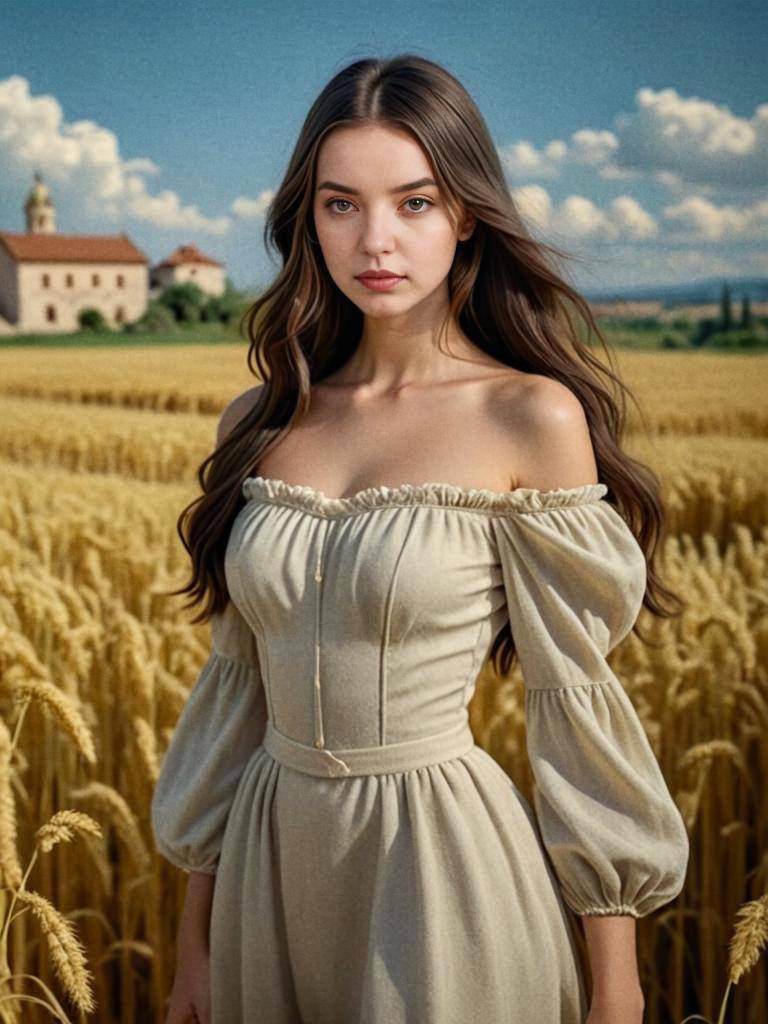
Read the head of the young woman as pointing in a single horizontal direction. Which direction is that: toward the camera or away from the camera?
toward the camera

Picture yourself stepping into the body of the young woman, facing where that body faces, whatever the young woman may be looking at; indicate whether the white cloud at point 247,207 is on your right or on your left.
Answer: on your right

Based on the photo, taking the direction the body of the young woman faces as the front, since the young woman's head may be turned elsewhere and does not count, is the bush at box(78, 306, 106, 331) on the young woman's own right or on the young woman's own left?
on the young woman's own right

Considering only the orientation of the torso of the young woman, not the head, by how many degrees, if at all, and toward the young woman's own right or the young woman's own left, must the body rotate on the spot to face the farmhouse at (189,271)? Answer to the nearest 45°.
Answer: approximately 135° to the young woman's own right

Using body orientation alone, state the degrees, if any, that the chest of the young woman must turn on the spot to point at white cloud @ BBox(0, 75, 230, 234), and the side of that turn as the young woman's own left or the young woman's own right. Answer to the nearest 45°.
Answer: approximately 135° to the young woman's own right

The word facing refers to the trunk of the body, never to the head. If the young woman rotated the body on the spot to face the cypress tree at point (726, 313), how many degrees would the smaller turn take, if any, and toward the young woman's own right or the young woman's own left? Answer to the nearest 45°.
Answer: approximately 135° to the young woman's own right

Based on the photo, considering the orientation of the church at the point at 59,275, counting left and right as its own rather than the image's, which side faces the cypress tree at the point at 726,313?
left

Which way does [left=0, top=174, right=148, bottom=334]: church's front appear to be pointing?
toward the camera

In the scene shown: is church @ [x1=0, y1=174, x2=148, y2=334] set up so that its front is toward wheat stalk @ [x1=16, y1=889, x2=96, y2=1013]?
yes

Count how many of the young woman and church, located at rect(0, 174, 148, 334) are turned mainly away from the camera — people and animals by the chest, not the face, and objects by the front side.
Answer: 0

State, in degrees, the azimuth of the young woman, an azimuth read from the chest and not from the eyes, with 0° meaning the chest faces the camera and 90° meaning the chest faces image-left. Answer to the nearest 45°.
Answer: approximately 45°
